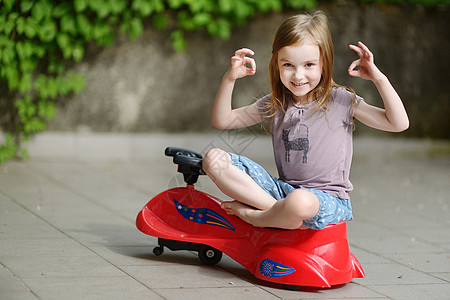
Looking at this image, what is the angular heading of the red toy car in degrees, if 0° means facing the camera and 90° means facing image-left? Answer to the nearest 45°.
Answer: approximately 135°
